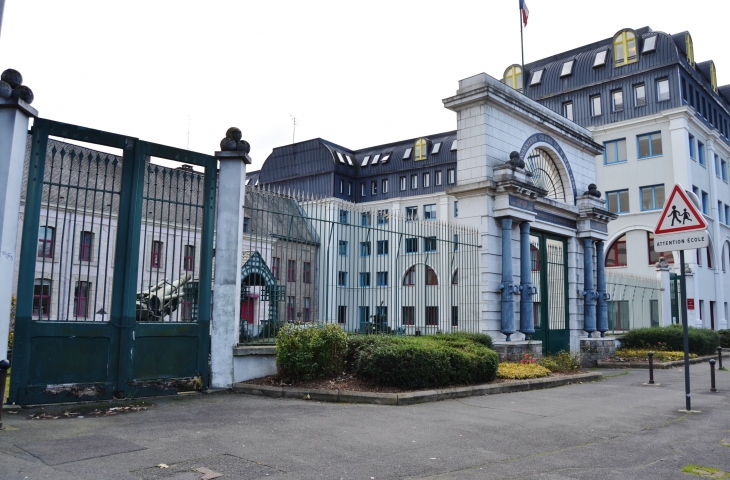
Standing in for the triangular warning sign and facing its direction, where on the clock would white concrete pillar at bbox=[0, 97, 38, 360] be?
The white concrete pillar is roughly at 2 o'clock from the triangular warning sign.

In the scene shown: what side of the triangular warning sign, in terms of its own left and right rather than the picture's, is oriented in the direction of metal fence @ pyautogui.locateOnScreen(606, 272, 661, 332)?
back

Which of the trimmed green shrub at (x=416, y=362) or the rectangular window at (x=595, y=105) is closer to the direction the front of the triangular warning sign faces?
the trimmed green shrub

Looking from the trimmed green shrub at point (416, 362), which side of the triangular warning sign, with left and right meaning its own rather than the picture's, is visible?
right

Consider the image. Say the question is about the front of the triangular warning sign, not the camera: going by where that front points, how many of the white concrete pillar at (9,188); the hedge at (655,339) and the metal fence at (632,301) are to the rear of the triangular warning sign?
2

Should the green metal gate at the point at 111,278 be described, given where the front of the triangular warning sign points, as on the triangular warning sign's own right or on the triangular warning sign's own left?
on the triangular warning sign's own right

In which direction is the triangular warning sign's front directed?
toward the camera

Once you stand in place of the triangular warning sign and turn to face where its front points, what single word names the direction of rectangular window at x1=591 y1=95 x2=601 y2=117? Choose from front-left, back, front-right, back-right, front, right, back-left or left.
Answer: back

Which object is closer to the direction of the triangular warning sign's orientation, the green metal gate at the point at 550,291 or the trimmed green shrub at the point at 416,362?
the trimmed green shrub

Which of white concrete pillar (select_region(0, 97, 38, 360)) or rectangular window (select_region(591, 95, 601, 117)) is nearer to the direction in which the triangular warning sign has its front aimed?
the white concrete pillar

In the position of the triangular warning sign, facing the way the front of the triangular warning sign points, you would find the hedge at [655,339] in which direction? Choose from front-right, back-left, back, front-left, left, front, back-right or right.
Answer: back

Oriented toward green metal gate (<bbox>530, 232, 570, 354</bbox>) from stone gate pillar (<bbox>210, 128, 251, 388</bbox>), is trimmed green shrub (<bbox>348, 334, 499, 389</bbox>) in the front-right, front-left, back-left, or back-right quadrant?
front-right

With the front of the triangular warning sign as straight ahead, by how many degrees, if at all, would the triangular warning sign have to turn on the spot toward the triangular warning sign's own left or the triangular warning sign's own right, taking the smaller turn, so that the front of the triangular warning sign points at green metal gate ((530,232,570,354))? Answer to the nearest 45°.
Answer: approximately 135° to the triangular warning sign's own right

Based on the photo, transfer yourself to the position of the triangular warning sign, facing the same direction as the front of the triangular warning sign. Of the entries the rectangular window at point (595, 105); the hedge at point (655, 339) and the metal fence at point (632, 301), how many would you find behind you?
3

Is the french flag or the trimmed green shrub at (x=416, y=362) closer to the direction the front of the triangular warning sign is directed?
the trimmed green shrub

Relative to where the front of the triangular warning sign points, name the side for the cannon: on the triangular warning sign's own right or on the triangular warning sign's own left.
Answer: on the triangular warning sign's own right

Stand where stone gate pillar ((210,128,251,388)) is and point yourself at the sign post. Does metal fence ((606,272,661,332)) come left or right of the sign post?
left

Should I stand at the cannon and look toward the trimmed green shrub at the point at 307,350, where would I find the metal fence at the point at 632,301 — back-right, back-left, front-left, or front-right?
front-left

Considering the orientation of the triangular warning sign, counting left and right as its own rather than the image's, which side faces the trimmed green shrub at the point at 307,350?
right
